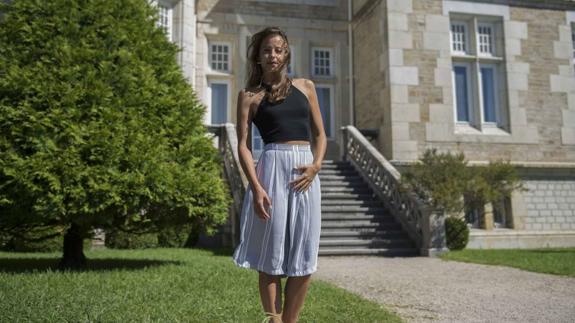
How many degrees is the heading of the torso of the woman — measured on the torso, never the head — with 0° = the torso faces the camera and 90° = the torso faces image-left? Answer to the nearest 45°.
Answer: approximately 0°

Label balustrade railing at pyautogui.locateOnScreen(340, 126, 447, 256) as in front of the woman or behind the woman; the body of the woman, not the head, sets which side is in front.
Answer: behind

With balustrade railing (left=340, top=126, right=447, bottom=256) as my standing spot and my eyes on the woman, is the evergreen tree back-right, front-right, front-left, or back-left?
front-right

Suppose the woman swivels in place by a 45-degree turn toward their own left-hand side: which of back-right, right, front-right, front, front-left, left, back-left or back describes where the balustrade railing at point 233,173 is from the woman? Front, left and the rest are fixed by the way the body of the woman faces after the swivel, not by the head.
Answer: back-left

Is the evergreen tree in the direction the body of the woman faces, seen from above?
no

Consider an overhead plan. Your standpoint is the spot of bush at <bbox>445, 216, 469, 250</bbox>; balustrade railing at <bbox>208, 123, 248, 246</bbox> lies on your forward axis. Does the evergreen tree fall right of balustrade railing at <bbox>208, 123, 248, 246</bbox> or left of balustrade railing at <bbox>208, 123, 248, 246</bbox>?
left

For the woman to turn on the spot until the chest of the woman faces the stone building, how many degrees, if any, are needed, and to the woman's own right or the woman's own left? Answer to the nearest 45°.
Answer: approximately 135° to the woman's own left

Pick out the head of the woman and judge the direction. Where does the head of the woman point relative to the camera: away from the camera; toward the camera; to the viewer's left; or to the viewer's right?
toward the camera

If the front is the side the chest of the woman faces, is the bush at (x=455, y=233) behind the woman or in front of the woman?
behind
